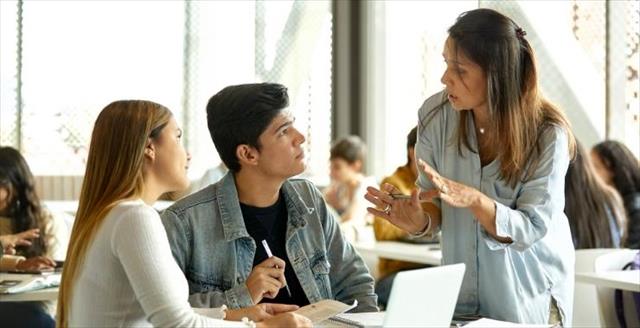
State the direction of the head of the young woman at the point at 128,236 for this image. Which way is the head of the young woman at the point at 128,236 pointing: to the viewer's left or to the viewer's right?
to the viewer's right

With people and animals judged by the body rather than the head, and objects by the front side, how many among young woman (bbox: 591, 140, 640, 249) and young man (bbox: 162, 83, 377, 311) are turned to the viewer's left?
1

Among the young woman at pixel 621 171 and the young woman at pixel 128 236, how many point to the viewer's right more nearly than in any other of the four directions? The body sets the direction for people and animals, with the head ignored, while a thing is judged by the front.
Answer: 1

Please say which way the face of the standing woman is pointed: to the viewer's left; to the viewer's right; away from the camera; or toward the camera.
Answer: to the viewer's left

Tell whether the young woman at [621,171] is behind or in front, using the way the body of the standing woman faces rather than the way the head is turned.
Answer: behind

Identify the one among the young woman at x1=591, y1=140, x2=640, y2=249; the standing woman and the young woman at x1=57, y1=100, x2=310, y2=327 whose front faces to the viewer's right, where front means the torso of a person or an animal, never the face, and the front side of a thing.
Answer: the young woman at x1=57, y1=100, x2=310, y2=327

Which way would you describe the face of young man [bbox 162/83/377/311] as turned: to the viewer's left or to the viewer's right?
to the viewer's right

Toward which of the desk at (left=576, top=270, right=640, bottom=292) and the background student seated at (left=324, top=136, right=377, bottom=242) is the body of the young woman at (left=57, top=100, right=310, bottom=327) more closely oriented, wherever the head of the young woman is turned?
the desk
